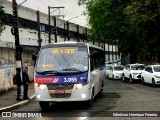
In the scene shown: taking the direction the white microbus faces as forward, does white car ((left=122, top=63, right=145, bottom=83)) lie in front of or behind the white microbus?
behind

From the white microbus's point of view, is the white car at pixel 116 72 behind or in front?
behind

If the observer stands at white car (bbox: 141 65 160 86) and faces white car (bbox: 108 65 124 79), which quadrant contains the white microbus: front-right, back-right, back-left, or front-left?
back-left
